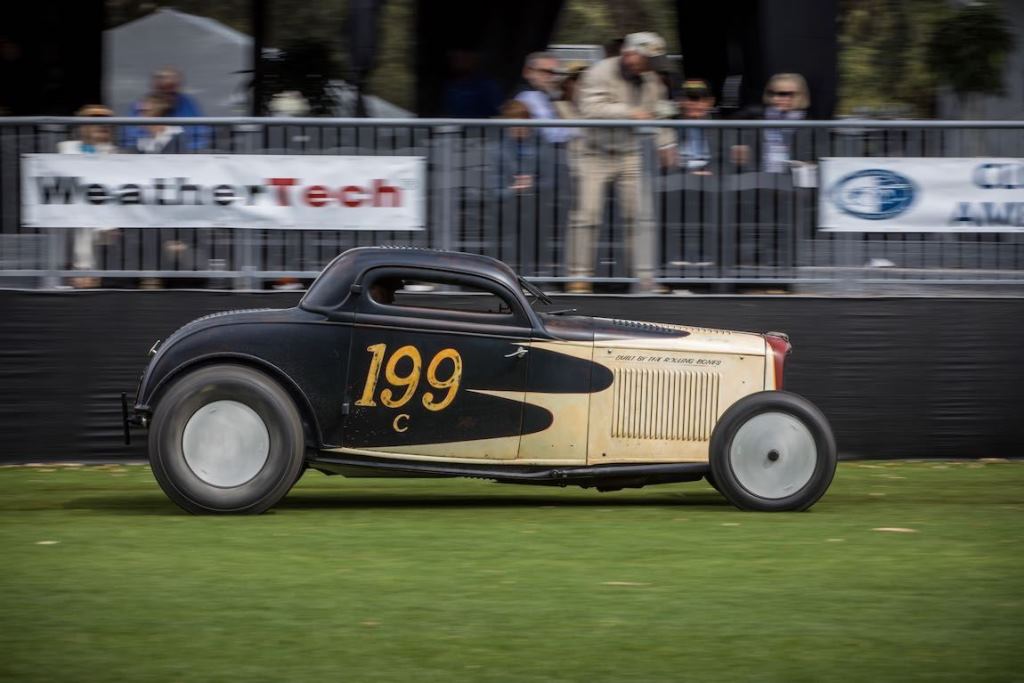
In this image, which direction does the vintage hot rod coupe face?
to the viewer's right

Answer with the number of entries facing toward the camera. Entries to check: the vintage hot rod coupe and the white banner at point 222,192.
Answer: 1
